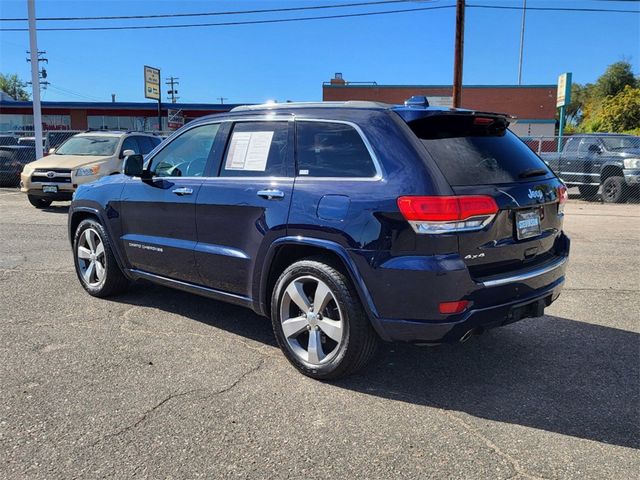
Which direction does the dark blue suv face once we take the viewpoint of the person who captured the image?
facing away from the viewer and to the left of the viewer

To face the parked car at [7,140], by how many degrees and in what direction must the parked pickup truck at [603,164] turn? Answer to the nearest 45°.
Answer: approximately 135° to its right

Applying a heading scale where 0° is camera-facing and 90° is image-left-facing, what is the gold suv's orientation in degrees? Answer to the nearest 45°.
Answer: approximately 45°

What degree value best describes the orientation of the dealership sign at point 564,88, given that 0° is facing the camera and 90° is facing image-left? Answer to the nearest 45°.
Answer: approximately 45°

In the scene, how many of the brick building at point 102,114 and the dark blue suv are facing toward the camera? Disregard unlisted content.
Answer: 1

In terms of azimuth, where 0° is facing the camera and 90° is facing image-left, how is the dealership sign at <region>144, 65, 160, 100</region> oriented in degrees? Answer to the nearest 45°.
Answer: approximately 315°

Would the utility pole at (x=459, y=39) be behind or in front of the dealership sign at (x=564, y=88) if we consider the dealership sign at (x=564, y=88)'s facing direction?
in front

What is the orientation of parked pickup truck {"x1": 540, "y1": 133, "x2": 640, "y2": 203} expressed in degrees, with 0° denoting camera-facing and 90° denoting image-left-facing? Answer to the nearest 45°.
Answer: approximately 315°

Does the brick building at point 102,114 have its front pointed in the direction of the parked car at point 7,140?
yes

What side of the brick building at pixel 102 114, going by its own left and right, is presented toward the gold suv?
front

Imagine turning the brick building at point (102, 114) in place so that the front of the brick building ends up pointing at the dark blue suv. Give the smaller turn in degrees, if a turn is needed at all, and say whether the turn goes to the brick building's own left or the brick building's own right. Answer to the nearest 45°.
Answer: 0° — it already faces it
